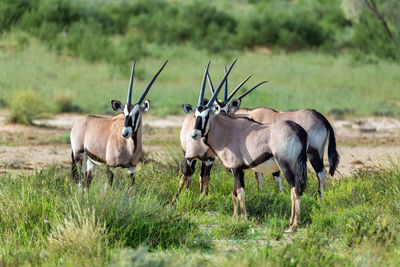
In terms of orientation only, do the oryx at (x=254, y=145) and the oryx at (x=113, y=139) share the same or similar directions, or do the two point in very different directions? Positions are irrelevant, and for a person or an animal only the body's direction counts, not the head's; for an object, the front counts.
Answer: very different directions

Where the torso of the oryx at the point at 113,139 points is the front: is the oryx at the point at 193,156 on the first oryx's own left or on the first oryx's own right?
on the first oryx's own left

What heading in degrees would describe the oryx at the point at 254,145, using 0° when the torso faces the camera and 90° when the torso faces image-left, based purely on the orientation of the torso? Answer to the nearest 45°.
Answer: approximately 135°

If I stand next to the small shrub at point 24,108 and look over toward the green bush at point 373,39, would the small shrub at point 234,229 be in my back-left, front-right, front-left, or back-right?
back-right

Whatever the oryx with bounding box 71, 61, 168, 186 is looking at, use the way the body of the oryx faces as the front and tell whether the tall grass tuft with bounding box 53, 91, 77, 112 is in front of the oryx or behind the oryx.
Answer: behind

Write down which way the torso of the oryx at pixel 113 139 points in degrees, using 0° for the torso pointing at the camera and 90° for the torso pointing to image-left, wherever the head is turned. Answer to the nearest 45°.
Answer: approximately 315°

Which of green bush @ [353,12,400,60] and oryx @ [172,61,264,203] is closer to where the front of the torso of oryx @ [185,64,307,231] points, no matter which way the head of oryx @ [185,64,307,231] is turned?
the oryx

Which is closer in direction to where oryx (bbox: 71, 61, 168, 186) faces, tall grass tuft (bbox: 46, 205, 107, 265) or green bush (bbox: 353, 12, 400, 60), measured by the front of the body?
the tall grass tuft
